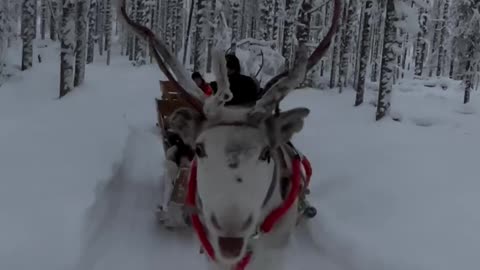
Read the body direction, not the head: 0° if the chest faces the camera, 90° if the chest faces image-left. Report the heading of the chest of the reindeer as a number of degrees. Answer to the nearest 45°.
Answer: approximately 0°

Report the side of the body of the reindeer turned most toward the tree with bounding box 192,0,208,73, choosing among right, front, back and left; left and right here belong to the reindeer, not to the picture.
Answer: back
